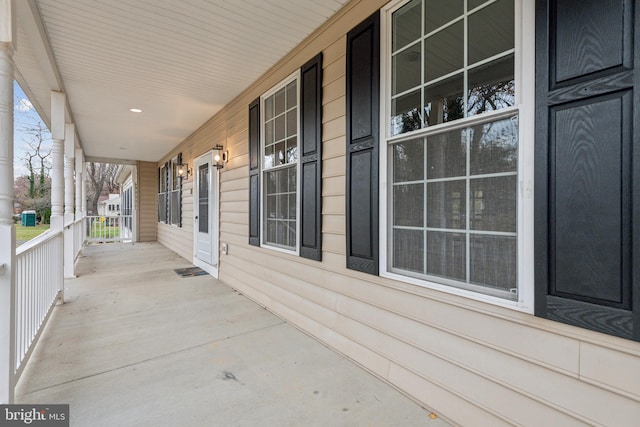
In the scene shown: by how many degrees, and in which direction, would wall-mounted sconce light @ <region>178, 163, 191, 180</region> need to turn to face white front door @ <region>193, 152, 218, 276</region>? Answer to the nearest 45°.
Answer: approximately 90° to its left

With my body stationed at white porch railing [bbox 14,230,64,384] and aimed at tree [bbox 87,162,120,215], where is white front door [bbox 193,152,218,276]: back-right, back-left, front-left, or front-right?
front-right

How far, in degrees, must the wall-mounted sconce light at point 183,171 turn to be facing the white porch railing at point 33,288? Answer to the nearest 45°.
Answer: approximately 90° to its left

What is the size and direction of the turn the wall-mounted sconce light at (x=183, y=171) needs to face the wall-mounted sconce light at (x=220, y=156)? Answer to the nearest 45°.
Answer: approximately 90° to its left

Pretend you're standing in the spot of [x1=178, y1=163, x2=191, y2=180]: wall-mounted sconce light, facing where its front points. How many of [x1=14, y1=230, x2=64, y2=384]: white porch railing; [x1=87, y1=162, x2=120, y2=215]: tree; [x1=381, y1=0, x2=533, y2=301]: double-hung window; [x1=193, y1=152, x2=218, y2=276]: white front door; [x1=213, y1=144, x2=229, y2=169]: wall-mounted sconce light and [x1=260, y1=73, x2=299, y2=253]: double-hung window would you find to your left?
5

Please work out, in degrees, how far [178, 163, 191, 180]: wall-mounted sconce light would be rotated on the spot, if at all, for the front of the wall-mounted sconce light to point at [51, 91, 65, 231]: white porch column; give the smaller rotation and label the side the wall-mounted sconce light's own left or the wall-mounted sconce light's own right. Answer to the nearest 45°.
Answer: approximately 45° to the wall-mounted sconce light's own left

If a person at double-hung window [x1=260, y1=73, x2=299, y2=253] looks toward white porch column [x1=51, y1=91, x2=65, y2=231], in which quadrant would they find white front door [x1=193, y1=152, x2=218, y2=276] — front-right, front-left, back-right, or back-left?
front-right

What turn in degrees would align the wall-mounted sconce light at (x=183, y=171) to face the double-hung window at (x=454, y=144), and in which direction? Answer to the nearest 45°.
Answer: approximately 90° to its left

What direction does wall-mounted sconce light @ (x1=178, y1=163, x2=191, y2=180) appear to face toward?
to the viewer's left

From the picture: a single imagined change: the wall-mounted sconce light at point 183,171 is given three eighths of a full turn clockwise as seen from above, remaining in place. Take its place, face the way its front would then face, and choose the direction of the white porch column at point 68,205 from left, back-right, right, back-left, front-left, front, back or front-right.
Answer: back
